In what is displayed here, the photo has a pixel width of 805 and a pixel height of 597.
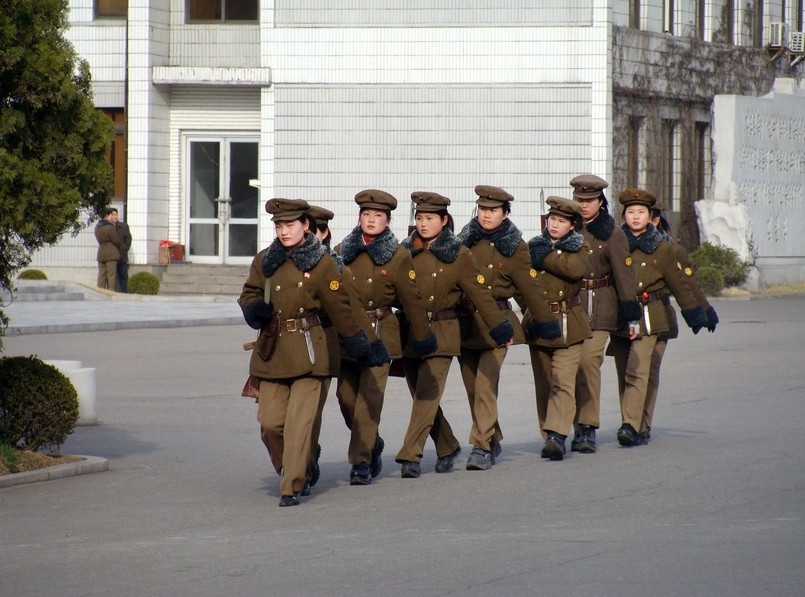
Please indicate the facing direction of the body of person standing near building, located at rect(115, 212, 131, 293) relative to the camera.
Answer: to the viewer's left

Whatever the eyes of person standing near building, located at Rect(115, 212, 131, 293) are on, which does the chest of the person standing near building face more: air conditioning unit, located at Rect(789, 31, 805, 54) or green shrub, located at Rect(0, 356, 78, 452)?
the green shrub

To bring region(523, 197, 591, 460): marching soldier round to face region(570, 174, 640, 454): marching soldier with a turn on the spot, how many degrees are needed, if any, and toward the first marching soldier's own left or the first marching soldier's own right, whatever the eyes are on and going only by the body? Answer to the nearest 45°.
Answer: approximately 180°

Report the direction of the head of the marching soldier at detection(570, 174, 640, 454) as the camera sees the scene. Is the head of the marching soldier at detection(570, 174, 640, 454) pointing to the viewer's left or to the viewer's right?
to the viewer's left

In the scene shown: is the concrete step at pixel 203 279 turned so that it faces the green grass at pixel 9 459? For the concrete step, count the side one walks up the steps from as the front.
yes

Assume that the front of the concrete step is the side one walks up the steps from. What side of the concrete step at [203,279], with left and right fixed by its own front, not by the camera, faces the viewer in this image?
front

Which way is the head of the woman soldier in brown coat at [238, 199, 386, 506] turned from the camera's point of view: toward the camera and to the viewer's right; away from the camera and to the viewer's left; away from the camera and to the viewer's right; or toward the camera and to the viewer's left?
toward the camera and to the viewer's left

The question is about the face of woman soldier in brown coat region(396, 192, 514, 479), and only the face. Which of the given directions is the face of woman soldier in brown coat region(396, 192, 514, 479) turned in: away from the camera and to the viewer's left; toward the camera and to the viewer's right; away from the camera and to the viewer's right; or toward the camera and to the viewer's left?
toward the camera and to the viewer's left

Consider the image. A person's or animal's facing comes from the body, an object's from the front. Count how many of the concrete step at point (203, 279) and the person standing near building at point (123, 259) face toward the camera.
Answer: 1

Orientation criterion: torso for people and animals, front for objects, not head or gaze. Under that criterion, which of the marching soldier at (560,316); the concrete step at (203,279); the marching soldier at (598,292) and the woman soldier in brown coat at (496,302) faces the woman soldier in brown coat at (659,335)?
the concrete step

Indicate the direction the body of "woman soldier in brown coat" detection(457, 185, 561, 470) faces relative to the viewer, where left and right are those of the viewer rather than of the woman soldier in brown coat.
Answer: facing the viewer and to the left of the viewer

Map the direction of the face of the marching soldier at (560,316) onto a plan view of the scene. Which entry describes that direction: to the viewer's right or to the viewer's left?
to the viewer's left

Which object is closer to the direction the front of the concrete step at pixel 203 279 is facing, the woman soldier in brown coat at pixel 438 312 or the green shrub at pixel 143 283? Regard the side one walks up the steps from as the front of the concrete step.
the woman soldier in brown coat

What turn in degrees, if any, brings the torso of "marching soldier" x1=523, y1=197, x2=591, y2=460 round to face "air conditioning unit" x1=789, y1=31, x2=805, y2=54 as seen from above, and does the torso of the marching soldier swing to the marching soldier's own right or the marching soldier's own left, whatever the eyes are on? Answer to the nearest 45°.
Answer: approximately 135° to the marching soldier's own right

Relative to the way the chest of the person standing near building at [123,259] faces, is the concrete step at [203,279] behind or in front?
behind
